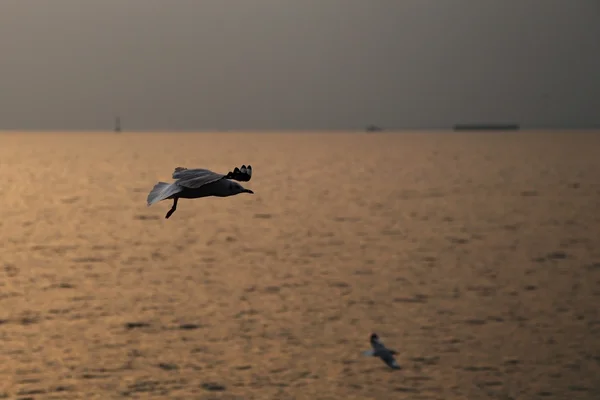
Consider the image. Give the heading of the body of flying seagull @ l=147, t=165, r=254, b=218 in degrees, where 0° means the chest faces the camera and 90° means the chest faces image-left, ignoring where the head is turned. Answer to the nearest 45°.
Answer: approximately 270°
